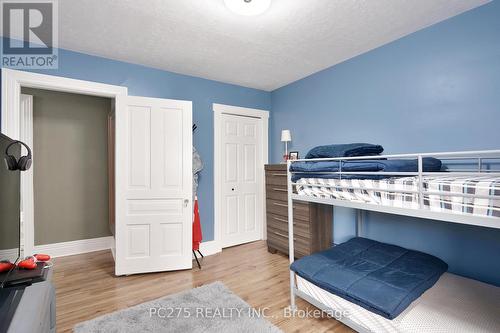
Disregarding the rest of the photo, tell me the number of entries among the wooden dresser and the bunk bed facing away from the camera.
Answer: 0

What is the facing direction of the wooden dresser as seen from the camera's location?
facing the viewer and to the left of the viewer

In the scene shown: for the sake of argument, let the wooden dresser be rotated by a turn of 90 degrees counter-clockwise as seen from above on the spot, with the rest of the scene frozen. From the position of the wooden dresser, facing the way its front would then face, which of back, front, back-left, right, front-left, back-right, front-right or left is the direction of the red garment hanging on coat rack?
back-right

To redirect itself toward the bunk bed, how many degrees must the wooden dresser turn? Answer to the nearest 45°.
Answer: approximately 90° to its left

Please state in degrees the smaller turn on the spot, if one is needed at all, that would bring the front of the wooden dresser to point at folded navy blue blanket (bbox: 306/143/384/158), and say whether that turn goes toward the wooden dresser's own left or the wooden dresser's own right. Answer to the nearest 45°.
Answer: approximately 90° to the wooden dresser's own left

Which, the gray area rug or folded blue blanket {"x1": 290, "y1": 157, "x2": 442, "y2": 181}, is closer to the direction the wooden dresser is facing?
the gray area rug

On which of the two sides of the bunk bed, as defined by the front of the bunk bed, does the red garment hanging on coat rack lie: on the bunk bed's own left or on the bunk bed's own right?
on the bunk bed's own right
